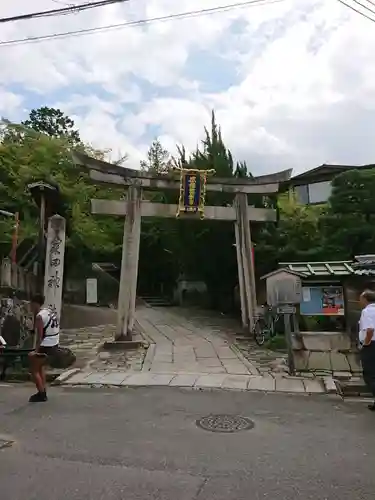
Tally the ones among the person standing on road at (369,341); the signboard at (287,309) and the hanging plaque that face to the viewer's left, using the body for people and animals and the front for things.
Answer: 1

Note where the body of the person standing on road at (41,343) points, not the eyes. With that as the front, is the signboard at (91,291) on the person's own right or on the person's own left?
on the person's own right

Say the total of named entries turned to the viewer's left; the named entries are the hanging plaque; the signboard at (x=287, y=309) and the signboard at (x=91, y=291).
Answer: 0

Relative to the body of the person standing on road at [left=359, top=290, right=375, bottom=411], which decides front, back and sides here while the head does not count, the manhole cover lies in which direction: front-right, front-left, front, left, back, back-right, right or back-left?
front-left

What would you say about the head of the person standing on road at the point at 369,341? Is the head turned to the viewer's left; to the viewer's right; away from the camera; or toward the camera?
to the viewer's left

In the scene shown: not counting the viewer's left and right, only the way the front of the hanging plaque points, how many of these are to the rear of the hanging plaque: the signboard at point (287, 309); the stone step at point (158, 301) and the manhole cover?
1

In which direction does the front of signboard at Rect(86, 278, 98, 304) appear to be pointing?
toward the camera

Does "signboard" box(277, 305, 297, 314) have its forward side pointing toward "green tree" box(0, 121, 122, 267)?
no

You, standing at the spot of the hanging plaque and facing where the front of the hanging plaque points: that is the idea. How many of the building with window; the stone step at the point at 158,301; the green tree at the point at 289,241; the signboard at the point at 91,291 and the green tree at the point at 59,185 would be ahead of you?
0

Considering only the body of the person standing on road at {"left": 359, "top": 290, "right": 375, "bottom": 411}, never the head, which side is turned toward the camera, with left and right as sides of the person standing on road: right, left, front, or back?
left

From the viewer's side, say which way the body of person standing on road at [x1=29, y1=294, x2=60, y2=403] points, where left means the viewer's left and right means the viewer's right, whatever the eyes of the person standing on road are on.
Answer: facing away from the viewer and to the left of the viewer

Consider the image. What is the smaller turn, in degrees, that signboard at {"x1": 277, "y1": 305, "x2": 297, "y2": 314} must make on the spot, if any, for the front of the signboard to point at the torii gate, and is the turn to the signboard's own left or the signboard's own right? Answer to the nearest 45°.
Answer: approximately 135° to the signboard's own right

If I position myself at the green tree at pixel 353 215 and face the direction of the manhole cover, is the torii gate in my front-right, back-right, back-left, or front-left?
front-right

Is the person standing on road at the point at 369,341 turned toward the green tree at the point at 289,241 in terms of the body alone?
no

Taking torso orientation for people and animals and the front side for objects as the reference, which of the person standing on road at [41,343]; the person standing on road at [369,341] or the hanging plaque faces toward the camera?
the hanging plaque

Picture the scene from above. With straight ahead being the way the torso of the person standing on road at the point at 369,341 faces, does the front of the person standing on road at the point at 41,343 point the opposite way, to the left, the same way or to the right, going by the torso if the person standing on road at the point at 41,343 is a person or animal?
the same way

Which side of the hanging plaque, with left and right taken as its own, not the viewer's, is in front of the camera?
front

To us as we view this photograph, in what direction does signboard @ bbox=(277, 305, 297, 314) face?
facing the viewer

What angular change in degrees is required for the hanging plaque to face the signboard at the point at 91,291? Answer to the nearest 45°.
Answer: approximately 135° to its right

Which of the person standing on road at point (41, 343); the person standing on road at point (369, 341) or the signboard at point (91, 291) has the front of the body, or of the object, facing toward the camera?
the signboard
